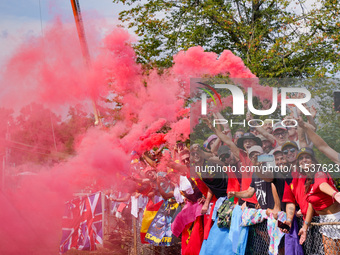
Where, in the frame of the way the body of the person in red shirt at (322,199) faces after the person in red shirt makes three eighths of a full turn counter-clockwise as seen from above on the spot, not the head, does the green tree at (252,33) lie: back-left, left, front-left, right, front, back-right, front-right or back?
left

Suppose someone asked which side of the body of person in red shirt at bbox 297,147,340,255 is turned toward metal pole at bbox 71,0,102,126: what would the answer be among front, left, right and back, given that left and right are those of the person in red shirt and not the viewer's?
right

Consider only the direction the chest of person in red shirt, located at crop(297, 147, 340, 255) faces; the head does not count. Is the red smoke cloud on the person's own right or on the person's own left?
on the person's own right

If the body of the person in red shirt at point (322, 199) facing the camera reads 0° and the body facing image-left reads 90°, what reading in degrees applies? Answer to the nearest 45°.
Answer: approximately 45°
